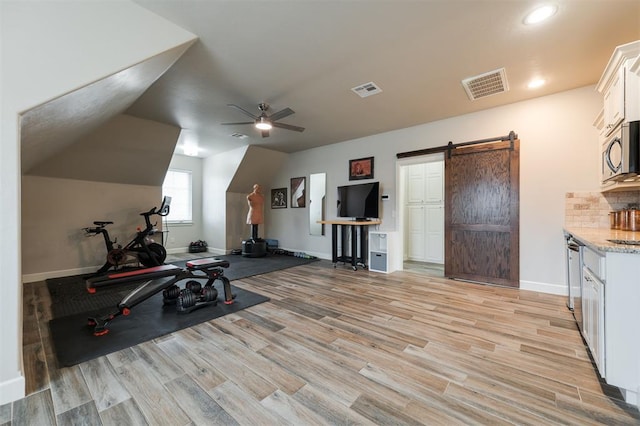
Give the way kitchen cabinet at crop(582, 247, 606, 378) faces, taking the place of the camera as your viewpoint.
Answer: facing to the left of the viewer

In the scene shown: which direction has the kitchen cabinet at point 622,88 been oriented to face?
to the viewer's left

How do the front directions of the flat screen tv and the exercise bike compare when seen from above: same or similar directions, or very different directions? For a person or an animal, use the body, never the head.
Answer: very different directions

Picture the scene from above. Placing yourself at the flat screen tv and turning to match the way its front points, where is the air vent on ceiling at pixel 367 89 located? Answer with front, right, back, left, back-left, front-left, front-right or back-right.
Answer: front-left

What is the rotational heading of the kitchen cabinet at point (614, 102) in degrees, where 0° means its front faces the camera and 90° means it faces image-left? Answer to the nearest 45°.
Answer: approximately 90°

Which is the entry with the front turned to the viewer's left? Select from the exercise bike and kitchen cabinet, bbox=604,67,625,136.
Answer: the kitchen cabinet

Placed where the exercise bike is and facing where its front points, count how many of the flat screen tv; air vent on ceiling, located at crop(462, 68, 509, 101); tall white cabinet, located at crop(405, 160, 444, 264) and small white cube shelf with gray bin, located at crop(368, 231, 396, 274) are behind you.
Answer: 0

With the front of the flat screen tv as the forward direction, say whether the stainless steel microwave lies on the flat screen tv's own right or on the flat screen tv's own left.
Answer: on the flat screen tv's own left

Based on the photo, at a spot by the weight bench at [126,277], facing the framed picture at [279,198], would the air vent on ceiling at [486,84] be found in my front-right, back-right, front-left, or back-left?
front-right

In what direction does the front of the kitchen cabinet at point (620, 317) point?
to the viewer's left

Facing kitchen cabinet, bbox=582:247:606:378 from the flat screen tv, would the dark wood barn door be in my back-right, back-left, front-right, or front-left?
front-left

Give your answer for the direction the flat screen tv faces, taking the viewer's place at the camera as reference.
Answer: facing the viewer and to the left of the viewer

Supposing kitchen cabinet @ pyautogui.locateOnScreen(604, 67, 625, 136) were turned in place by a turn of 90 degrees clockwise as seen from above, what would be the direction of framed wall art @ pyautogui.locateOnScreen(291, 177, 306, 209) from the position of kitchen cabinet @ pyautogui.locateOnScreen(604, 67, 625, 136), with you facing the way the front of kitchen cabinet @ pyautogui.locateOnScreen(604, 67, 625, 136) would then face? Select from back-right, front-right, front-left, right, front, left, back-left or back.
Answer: left
